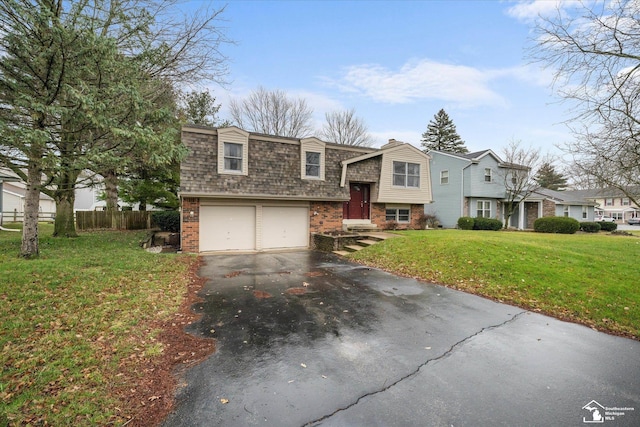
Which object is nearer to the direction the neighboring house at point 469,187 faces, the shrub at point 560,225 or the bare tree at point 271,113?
the shrub

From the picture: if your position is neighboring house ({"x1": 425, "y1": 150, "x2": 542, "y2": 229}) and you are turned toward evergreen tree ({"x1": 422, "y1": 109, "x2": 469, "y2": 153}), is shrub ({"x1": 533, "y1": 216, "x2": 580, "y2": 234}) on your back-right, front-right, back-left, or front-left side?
back-right

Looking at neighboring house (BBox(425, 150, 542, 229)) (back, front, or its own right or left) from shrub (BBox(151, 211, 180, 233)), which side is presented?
right

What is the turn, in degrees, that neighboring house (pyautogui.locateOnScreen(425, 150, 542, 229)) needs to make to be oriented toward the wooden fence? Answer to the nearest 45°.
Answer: approximately 90° to its right

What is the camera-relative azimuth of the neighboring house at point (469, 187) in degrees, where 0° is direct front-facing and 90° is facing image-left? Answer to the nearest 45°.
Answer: approximately 315°

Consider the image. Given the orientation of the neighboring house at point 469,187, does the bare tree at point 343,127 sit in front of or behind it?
behind

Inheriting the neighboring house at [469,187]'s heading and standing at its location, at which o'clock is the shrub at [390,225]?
The shrub is roughly at 2 o'clock from the neighboring house.

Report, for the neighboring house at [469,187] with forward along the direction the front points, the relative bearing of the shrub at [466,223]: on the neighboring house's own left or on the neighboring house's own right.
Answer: on the neighboring house's own right

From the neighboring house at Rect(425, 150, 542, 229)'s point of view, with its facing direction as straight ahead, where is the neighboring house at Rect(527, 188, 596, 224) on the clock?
the neighboring house at Rect(527, 188, 596, 224) is roughly at 9 o'clock from the neighboring house at Rect(425, 150, 542, 229).

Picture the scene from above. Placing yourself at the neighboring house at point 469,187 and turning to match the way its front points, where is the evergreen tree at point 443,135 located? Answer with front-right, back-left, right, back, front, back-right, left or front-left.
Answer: back-left
